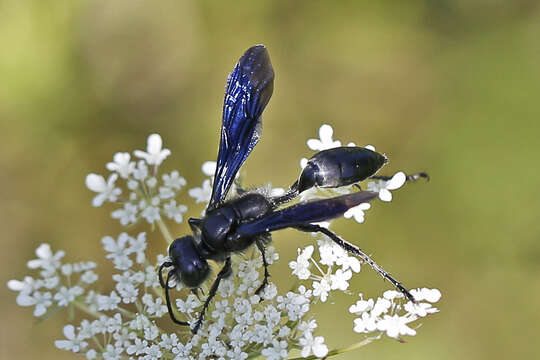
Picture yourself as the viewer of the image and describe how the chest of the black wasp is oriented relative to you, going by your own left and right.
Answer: facing the viewer and to the left of the viewer
